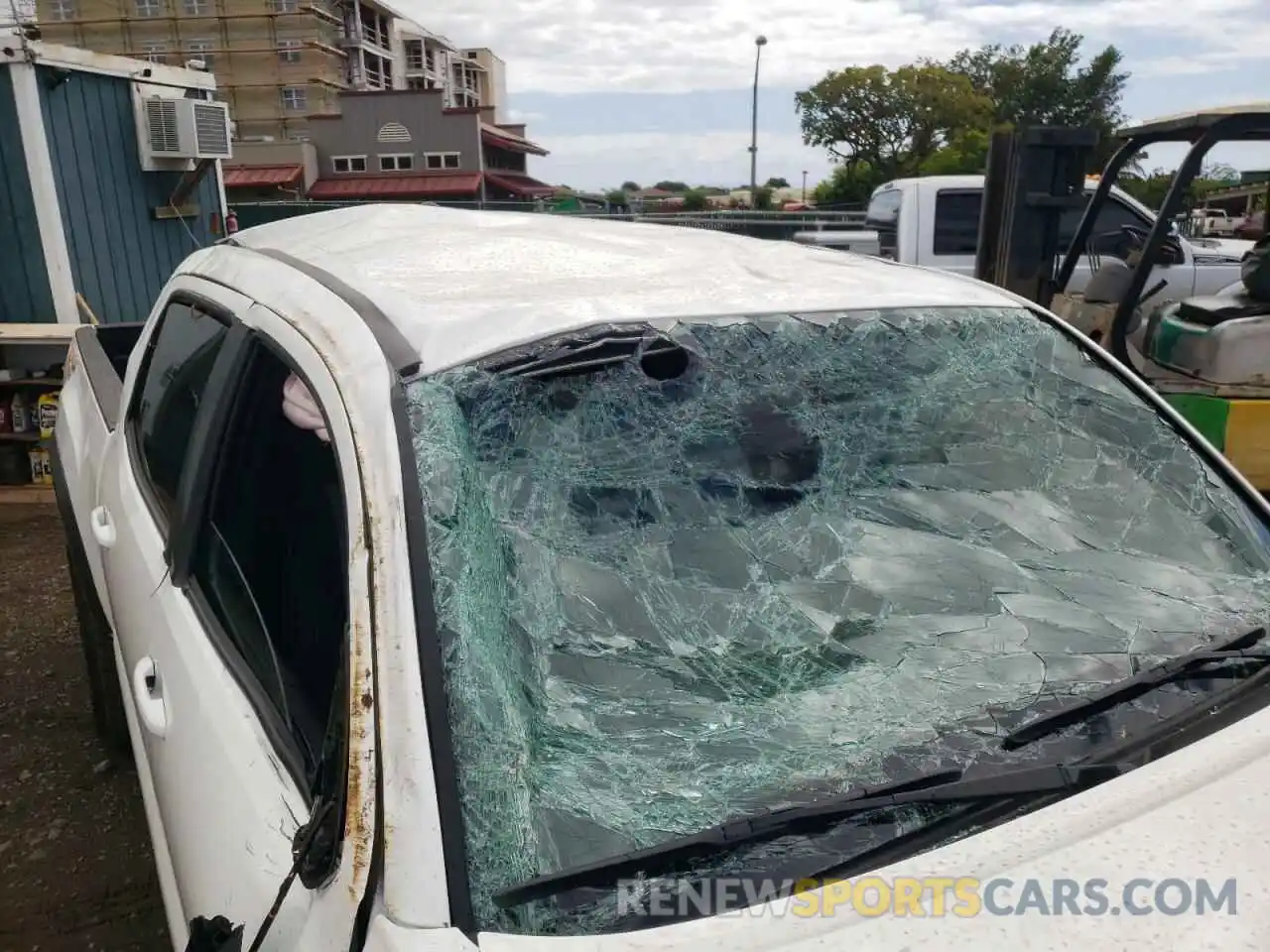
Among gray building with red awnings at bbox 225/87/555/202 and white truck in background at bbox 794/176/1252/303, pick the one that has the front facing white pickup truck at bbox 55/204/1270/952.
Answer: the gray building with red awnings

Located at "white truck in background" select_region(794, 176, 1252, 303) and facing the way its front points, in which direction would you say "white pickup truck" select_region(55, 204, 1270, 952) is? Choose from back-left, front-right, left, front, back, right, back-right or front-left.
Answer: right

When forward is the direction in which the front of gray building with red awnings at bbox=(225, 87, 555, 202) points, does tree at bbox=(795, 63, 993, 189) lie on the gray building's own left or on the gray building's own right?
on the gray building's own left

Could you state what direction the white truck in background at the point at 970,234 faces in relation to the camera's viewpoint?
facing to the right of the viewer

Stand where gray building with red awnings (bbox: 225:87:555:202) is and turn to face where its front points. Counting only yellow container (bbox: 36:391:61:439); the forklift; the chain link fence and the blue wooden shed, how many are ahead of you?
4

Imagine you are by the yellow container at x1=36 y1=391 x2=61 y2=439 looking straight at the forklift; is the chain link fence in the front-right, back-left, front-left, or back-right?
front-left

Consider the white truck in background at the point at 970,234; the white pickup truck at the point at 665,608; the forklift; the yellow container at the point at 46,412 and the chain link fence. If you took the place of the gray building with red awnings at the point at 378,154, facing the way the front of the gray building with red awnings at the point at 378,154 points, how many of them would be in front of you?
5

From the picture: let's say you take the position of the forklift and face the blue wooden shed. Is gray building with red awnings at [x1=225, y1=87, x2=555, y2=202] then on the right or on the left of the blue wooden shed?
right

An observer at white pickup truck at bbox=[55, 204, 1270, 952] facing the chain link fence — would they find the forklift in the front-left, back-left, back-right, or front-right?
front-right

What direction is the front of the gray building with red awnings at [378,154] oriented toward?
toward the camera

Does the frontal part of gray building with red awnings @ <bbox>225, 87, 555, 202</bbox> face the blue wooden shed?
yes

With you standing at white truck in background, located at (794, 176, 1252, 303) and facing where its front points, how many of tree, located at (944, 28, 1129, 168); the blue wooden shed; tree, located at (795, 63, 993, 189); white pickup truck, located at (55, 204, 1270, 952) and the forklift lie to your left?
2
